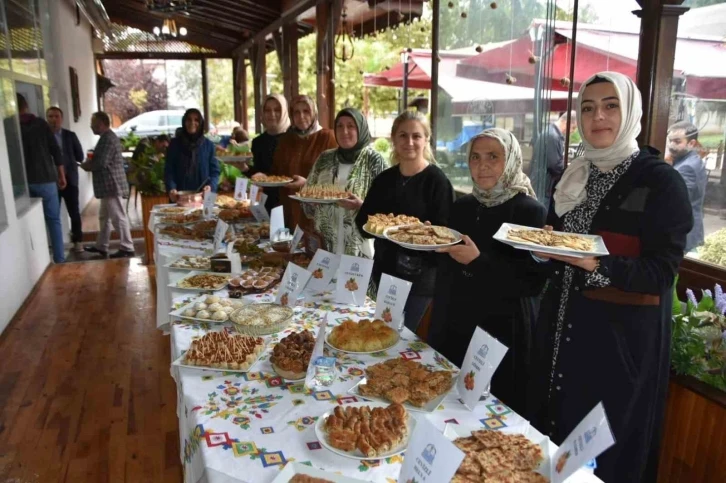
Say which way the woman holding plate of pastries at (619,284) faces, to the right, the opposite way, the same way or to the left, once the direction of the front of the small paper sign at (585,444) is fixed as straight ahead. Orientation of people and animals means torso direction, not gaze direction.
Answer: the same way

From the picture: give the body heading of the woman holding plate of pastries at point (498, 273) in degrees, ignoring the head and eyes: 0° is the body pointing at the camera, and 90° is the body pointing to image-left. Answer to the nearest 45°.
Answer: approximately 45°

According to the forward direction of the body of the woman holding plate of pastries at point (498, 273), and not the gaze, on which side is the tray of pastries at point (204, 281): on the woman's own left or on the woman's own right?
on the woman's own right

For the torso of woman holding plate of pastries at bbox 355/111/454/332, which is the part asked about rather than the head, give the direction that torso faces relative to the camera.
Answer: toward the camera

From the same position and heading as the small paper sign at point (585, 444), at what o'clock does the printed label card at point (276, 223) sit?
The printed label card is roughly at 3 o'clock from the small paper sign.

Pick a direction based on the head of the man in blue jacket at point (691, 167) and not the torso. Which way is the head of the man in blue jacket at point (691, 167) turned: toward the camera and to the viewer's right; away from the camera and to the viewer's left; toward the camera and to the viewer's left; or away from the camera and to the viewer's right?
toward the camera and to the viewer's left

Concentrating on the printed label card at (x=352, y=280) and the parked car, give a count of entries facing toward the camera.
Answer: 1

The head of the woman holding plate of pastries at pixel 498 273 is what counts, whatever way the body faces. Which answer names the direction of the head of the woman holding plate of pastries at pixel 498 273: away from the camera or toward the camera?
toward the camera

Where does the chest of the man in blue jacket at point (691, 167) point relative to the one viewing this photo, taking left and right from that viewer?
facing the viewer and to the left of the viewer

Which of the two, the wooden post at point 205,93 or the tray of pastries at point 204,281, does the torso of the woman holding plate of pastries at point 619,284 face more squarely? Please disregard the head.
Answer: the tray of pastries

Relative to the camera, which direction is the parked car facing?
to the viewer's left

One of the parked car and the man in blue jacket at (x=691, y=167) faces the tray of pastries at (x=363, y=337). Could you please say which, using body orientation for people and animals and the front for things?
the man in blue jacket

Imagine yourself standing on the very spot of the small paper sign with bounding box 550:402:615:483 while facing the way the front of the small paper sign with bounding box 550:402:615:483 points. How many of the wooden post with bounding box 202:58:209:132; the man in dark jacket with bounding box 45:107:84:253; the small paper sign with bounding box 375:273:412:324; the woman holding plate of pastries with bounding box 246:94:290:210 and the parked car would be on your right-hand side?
5

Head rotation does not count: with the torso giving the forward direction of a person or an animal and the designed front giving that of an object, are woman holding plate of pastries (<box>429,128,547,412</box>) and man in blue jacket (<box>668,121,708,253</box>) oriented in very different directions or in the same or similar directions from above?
same or similar directions

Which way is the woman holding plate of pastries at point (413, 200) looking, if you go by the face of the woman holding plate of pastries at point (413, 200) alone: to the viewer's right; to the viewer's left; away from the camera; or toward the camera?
toward the camera

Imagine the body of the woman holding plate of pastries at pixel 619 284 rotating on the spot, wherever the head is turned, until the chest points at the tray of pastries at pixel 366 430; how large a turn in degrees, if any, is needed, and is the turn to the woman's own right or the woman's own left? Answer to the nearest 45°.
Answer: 0° — they already face it

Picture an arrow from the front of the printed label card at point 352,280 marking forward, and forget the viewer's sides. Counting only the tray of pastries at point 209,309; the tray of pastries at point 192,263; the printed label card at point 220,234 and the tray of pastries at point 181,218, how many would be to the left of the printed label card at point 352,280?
0

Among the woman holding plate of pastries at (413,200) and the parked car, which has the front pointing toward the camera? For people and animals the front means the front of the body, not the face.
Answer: the woman holding plate of pastries

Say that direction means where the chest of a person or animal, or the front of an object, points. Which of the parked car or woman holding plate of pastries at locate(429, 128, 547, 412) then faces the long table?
the woman holding plate of pastries

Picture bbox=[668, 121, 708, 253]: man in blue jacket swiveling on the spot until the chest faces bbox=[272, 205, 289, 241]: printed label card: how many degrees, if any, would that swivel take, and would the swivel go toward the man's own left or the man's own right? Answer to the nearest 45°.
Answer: approximately 45° to the man's own right
